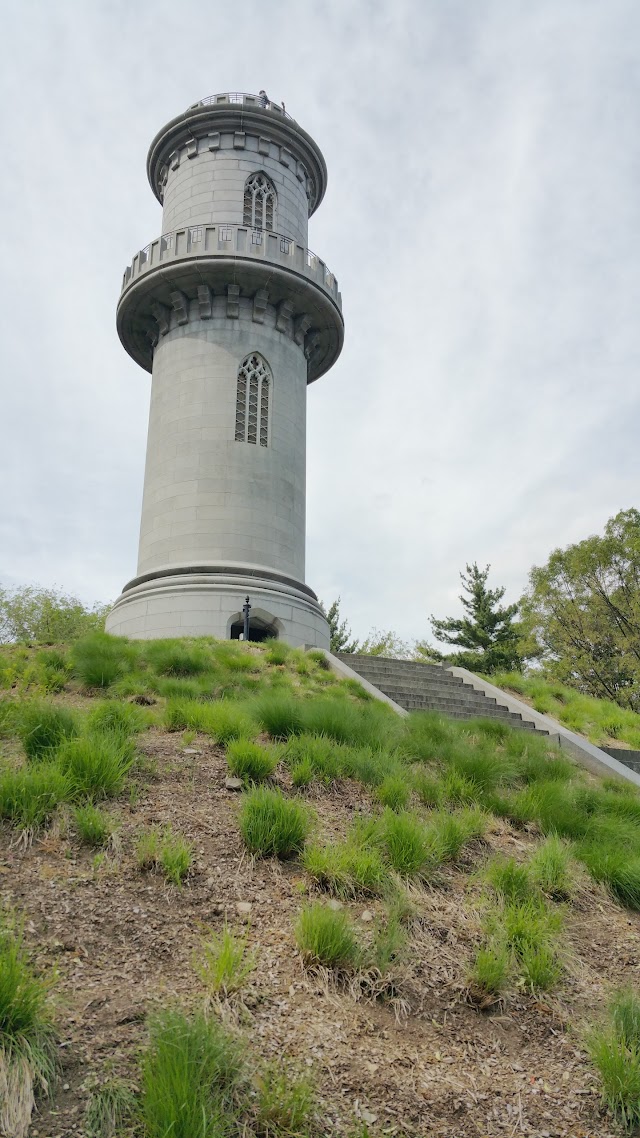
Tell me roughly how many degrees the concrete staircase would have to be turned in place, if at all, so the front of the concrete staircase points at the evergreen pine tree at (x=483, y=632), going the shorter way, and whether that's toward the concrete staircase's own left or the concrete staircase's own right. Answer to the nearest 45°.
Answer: approximately 135° to the concrete staircase's own left

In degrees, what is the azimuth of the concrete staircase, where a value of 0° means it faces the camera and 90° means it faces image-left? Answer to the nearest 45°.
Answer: approximately 315°

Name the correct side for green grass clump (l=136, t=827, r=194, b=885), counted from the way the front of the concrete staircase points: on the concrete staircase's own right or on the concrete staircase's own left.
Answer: on the concrete staircase's own right

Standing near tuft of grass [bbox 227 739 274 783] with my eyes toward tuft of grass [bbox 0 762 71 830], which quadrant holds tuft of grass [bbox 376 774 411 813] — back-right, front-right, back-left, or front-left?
back-left

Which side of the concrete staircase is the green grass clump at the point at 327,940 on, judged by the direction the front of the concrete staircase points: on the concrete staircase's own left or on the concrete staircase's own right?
on the concrete staircase's own right

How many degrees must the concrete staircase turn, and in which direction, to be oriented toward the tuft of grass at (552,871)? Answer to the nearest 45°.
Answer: approximately 45° to its right

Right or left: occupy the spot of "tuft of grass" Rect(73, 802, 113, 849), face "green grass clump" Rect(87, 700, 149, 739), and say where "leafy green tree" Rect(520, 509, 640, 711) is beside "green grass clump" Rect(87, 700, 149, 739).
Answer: right
